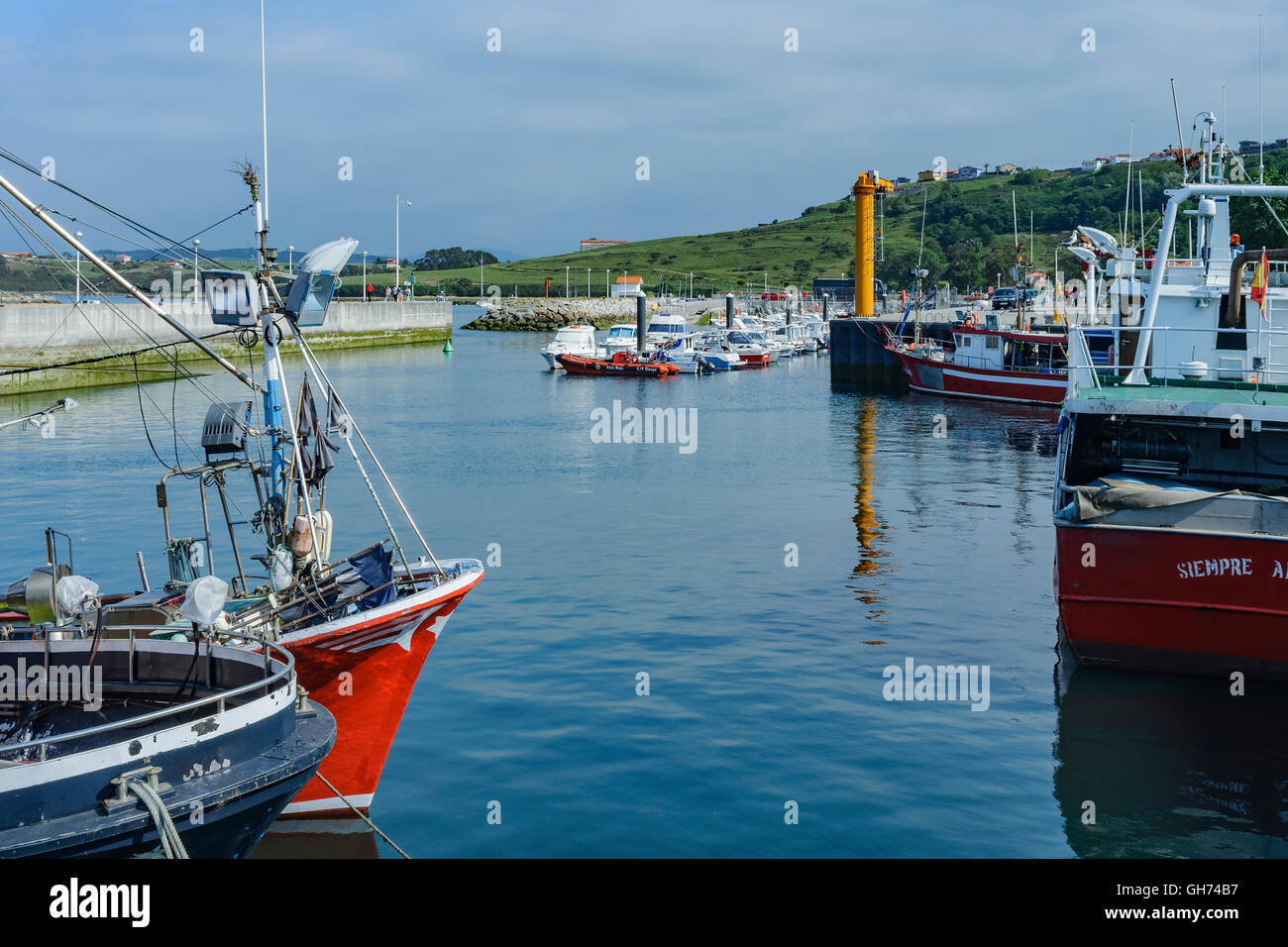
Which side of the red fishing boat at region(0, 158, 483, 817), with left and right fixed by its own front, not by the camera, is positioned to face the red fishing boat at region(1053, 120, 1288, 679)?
front

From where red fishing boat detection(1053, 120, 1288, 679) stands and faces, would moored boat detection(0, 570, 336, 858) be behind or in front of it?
behind

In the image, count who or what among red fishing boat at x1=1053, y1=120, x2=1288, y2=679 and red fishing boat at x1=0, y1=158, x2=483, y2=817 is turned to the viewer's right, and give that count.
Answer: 1

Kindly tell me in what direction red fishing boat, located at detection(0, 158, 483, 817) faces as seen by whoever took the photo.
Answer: facing to the right of the viewer

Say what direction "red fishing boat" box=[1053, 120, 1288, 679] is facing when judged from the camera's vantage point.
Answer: facing away from the viewer

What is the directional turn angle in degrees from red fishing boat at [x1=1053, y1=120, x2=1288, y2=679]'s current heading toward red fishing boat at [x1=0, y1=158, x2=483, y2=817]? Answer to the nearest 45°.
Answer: approximately 135° to its left

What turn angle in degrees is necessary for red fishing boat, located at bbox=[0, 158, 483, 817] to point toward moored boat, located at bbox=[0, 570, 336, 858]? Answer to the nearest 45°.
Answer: approximately 90° to its right
